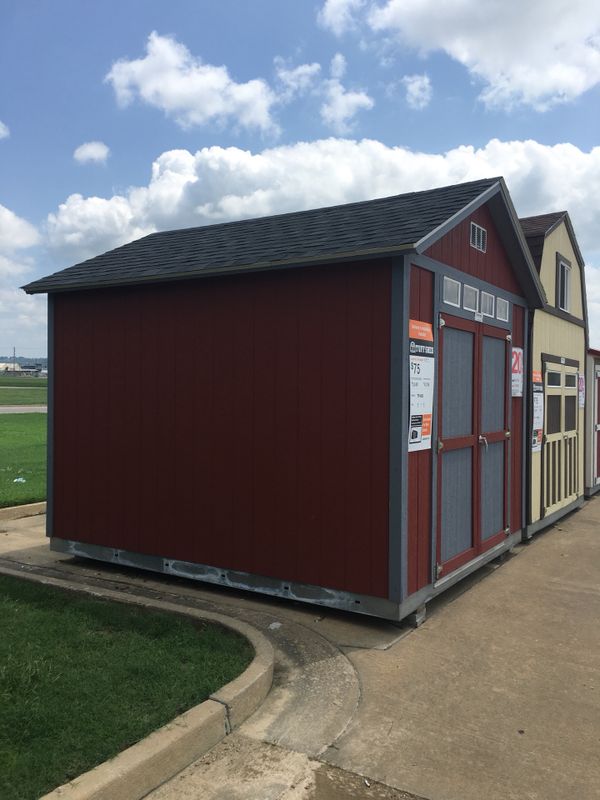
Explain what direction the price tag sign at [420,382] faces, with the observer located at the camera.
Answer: facing the viewer and to the right of the viewer

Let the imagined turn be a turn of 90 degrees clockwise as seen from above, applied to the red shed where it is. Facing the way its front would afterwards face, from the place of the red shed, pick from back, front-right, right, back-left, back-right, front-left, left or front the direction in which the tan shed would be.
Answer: back
